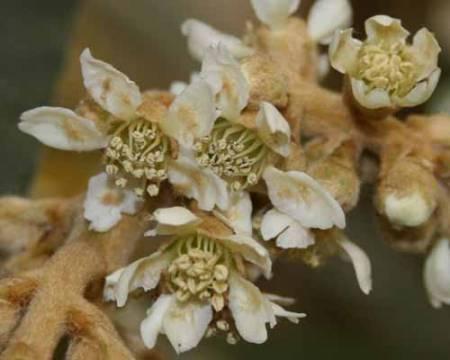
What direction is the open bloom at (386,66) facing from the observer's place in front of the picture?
facing the viewer

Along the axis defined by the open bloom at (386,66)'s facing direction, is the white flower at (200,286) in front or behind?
in front

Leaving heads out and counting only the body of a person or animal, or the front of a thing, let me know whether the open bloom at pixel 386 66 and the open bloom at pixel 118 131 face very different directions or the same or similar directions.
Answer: same or similar directions

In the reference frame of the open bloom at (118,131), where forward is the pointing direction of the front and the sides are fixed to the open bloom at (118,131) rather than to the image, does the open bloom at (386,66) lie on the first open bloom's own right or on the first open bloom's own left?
on the first open bloom's own left

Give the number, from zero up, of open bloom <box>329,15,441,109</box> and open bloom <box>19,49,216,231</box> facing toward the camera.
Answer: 2

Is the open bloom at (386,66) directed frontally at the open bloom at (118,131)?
no

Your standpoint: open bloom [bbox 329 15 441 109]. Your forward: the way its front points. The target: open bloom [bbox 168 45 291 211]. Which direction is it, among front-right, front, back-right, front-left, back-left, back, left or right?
front-right

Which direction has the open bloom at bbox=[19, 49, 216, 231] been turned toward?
toward the camera
